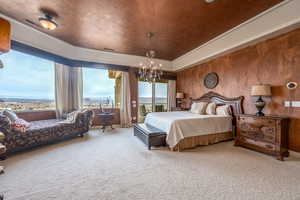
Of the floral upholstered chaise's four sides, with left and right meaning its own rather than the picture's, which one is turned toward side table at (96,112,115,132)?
left

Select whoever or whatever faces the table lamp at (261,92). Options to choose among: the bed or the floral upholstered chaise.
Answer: the floral upholstered chaise

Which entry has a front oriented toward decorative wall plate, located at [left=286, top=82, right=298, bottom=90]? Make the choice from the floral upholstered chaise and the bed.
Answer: the floral upholstered chaise

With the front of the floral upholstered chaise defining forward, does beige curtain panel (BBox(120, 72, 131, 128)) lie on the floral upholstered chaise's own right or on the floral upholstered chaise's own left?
on the floral upholstered chaise's own left

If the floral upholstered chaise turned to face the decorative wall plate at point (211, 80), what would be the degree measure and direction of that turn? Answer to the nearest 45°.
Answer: approximately 45° to its left

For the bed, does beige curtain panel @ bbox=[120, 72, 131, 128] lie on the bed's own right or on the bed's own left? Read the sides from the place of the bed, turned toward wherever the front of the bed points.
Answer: on the bed's own right

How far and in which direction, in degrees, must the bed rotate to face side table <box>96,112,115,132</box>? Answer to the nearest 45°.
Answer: approximately 45° to its right

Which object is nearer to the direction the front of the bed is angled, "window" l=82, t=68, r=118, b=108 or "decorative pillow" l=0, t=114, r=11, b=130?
the decorative pillow

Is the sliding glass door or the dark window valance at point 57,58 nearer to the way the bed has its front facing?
the dark window valance

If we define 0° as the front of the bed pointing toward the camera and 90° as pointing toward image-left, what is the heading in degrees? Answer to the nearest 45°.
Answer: approximately 45°

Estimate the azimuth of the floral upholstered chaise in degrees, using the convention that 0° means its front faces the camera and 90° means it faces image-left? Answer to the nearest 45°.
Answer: approximately 315°
